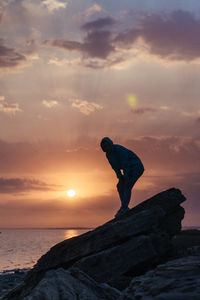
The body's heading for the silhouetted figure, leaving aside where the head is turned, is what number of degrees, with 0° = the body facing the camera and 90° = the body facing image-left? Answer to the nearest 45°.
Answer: approximately 90°
